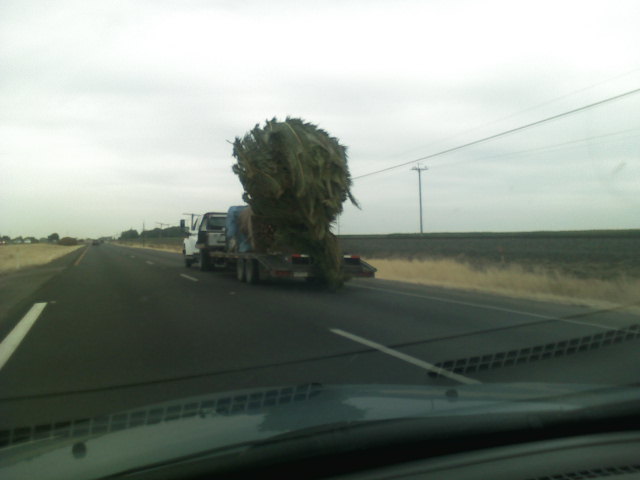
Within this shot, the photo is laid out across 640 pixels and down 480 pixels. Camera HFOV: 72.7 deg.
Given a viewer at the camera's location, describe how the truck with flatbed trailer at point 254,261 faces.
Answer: facing away from the viewer and to the left of the viewer
